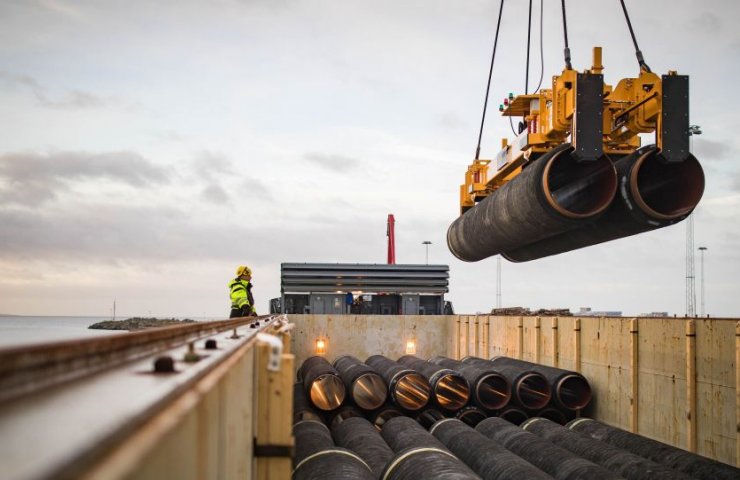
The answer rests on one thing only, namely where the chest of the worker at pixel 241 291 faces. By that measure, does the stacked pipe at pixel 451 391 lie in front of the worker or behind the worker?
in front

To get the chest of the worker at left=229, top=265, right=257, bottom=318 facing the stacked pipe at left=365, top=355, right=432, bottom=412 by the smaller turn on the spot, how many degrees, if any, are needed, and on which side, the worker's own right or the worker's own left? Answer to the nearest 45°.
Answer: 0° — they already face it

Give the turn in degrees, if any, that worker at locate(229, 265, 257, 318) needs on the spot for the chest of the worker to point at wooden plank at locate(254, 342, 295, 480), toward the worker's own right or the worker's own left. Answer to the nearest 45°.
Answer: approximately 90° to the worker's own right

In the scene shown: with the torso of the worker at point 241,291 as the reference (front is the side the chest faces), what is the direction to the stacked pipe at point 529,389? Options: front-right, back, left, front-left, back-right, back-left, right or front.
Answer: front

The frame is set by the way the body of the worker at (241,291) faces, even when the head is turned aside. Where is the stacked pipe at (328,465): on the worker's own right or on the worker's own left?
on the worker's own right

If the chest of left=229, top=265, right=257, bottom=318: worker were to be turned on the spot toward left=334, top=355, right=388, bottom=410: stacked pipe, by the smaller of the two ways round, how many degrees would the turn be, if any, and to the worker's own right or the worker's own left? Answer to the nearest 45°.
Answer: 0° — they already face it

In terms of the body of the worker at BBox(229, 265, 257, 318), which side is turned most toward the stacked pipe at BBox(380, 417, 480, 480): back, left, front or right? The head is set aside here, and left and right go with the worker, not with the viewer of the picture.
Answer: right

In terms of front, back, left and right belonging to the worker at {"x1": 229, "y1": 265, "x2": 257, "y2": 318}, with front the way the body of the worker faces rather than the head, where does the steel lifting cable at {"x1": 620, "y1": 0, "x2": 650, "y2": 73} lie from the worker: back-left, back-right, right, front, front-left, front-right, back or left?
front-right

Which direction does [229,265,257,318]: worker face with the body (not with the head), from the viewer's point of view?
to the viewer's right
